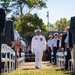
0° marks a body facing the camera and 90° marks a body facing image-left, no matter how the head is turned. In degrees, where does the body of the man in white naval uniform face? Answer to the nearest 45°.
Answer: approximately 0°

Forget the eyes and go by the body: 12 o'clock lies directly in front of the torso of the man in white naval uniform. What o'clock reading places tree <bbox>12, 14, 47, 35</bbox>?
The tree is roughly at 6 o'clock from the man in white naval uniform.
